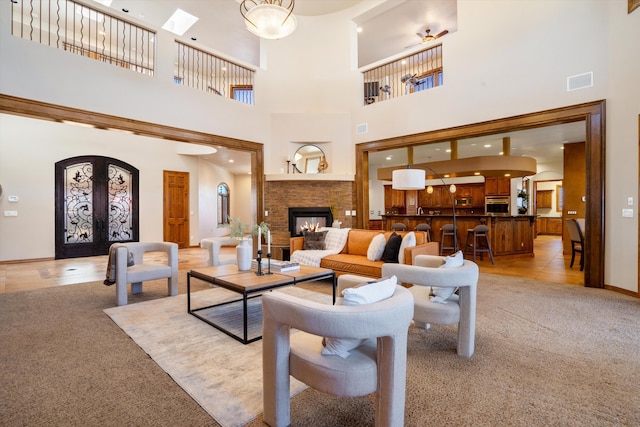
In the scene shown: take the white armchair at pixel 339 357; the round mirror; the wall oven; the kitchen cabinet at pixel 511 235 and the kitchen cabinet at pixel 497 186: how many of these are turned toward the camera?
4

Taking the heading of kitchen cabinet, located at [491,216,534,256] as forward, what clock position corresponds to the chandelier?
The chandelier is roughly at 1 o'clock from the kitchen cabinet.

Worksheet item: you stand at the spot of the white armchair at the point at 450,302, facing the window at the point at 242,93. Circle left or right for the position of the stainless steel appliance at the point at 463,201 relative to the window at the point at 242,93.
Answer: right

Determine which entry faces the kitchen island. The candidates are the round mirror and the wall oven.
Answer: the wall oven

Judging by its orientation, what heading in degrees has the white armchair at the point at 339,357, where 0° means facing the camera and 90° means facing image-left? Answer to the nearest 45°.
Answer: approximately 135°

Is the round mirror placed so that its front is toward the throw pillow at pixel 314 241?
yes

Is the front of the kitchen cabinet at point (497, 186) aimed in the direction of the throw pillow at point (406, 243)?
yes

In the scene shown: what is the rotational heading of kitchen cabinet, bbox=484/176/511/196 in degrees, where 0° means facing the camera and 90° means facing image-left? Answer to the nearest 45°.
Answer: approximately 0°

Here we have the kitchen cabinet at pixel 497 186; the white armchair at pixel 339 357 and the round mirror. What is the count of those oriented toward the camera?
2

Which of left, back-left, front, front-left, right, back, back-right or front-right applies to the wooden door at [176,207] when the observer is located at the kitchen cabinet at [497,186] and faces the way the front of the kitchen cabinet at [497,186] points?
front-right

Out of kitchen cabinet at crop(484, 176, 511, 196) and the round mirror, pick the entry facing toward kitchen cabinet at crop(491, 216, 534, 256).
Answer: kitchen cabinet at crop(484, 176, 511, 196)
